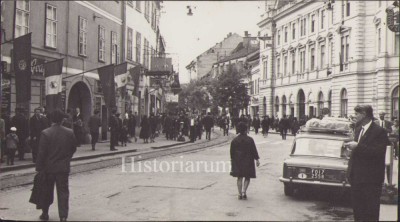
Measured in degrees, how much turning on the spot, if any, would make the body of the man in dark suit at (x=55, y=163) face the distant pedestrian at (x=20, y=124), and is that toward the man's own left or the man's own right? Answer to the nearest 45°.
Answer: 0° — they already face them

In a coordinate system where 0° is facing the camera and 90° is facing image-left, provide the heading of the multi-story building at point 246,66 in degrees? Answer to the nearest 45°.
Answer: approximately 45°

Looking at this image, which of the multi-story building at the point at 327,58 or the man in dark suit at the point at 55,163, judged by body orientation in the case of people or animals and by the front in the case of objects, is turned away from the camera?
the man in dark suit

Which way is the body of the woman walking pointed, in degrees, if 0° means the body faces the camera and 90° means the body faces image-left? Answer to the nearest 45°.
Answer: approximately 180°

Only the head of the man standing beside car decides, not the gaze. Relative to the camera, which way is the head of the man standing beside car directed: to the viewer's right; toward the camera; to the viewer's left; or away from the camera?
to the viewer's left

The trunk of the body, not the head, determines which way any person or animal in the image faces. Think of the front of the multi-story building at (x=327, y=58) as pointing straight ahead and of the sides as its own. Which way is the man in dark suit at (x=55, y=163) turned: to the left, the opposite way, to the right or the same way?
to the right

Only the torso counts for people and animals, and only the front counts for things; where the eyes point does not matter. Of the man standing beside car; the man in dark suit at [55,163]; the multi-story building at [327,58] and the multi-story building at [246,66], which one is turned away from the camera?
the man in dark suit

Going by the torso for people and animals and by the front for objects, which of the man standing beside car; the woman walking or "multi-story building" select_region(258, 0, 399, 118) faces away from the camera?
the woman walking

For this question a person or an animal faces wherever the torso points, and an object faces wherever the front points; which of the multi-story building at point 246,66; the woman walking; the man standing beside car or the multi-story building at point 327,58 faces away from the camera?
the woman walking
